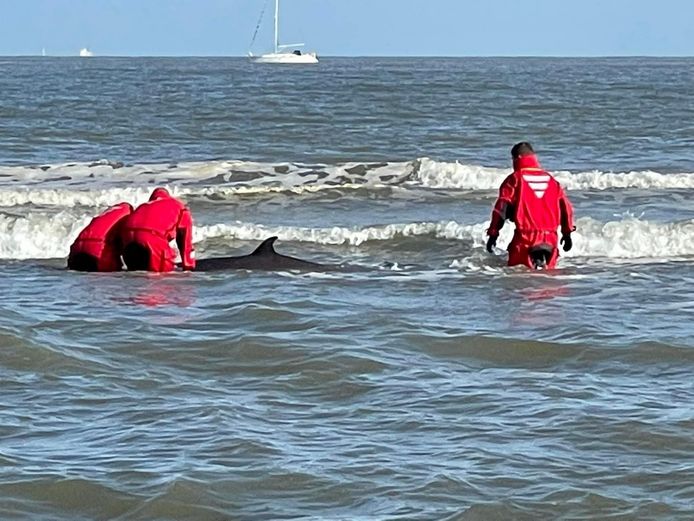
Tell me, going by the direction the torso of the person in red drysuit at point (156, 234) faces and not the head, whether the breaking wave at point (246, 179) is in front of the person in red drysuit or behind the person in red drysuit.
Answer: in front

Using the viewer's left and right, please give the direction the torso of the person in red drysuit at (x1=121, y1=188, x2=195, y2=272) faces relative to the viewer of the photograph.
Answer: facing away from the viewer and to the right of the viewer

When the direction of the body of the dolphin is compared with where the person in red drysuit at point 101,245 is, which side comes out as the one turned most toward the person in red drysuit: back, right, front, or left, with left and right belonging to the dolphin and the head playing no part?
front

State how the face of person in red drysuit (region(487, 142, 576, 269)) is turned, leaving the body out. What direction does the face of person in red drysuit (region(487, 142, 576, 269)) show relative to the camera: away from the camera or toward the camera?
away from the camera

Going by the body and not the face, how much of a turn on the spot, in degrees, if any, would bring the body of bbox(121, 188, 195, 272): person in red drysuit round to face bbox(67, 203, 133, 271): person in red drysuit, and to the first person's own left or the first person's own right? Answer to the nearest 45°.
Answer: approximately 90° to the first person's own left

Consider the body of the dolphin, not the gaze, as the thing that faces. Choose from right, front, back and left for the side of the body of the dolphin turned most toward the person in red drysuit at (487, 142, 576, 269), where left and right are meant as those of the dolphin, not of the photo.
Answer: back

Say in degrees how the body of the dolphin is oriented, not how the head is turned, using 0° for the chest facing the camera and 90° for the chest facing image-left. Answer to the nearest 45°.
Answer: approximately 90°

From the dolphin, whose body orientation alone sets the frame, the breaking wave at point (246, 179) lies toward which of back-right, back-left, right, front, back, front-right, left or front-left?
right

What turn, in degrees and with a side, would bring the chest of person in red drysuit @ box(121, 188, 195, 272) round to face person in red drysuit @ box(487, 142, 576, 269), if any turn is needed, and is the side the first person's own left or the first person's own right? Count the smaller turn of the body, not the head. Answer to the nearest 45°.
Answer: approximately 45° to the first person's own right

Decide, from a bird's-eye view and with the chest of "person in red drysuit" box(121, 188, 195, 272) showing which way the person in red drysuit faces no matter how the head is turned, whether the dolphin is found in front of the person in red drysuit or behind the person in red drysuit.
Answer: in front

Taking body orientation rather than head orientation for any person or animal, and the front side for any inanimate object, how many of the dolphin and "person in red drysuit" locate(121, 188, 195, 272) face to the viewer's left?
1

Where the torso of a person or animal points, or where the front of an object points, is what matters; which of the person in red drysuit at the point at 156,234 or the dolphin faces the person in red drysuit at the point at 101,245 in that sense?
the dolphin
